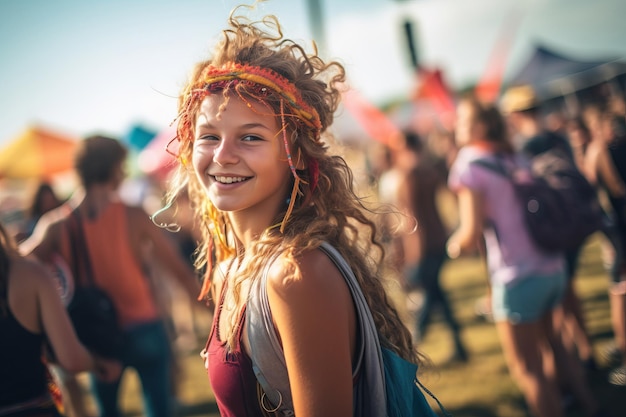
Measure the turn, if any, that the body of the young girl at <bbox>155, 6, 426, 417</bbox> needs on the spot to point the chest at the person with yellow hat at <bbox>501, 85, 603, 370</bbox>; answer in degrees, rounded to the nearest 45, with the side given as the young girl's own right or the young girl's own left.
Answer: approximately 180°

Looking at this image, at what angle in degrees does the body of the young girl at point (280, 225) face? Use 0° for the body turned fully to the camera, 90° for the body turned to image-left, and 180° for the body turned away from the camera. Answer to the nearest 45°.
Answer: approximately 45°

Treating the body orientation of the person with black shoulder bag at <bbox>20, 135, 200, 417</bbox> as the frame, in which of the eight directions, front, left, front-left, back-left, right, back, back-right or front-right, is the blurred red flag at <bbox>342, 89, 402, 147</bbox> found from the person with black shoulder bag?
front-right

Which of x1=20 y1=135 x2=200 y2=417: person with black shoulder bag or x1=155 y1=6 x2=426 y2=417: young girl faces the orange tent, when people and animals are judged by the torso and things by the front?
the person with black shoulder bag

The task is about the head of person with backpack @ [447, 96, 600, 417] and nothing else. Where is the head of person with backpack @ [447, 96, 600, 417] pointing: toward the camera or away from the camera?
away from the camera

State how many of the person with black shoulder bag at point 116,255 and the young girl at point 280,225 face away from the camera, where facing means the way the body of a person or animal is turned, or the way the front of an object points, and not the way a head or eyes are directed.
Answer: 1

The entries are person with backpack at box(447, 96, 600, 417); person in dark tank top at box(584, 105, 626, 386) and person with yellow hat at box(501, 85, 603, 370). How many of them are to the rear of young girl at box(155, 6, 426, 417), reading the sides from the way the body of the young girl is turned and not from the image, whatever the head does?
3

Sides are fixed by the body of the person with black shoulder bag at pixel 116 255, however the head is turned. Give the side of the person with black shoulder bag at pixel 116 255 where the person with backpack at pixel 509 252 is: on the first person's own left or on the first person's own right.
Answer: on the first person's own right

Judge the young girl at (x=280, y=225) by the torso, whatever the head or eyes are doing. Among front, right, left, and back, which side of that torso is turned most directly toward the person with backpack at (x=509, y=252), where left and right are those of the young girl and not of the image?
back

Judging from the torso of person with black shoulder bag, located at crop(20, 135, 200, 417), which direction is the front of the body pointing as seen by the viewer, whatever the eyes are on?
away from the camera

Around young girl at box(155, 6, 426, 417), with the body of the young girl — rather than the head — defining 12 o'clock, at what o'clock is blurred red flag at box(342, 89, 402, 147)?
The blurred red flag is roughly at 5 o'clock from the young girl.
